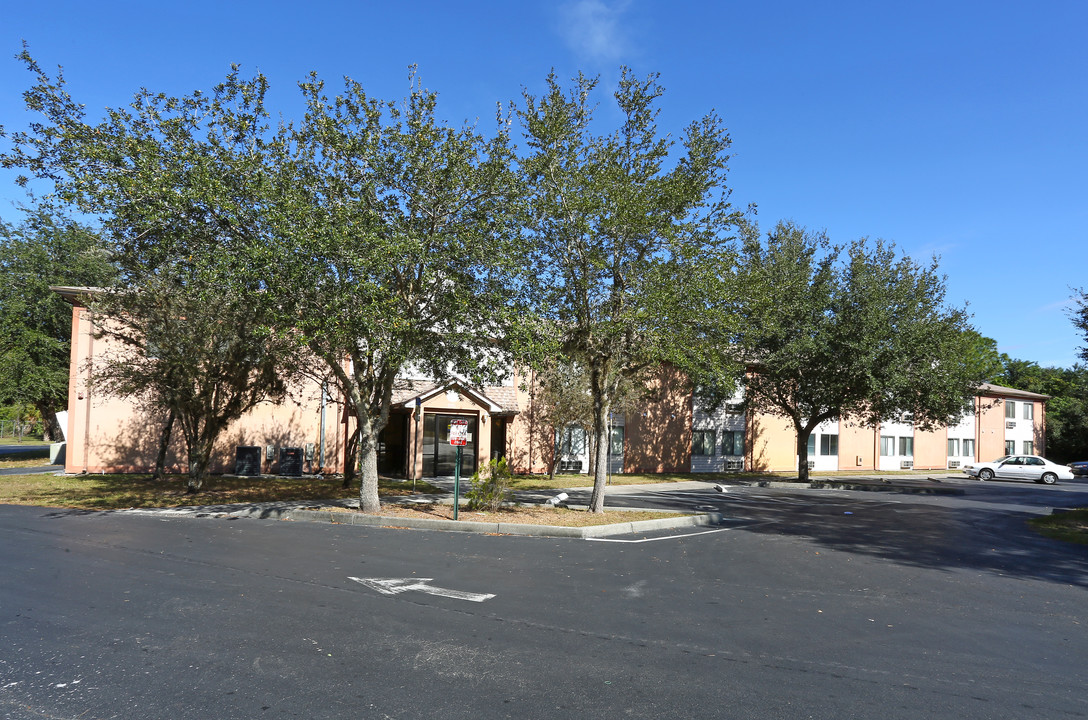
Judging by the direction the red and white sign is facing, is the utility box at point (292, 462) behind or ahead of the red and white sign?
behind

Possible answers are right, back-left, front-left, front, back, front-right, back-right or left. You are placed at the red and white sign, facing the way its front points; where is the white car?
back-left

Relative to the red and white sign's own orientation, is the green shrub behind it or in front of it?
behind

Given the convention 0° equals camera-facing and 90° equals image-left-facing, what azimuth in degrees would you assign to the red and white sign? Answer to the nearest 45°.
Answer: approximately 0°

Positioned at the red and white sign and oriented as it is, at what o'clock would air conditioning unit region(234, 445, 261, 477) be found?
The air conditioning unit is roughly at 5 o'clock from the red and white sign.
